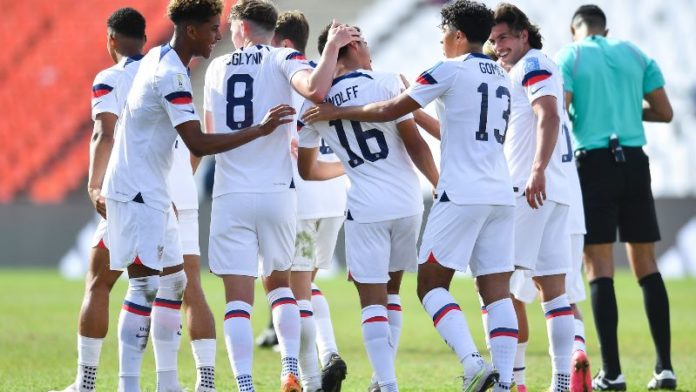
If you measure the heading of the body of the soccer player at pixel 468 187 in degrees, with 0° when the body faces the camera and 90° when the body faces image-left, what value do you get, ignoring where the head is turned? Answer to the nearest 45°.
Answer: approximately 135°

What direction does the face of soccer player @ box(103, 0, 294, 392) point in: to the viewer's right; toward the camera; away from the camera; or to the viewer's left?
to the viewer's right

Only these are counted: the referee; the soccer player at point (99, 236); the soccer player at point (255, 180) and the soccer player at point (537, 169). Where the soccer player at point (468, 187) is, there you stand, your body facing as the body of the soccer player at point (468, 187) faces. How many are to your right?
2

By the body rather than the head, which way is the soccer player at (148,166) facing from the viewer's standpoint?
to the viewer's right

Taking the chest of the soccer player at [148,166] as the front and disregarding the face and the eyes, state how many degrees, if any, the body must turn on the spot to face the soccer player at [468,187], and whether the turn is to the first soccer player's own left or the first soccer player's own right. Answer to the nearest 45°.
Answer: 0° — they already face them

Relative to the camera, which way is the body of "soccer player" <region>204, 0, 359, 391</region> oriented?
away from the camera
